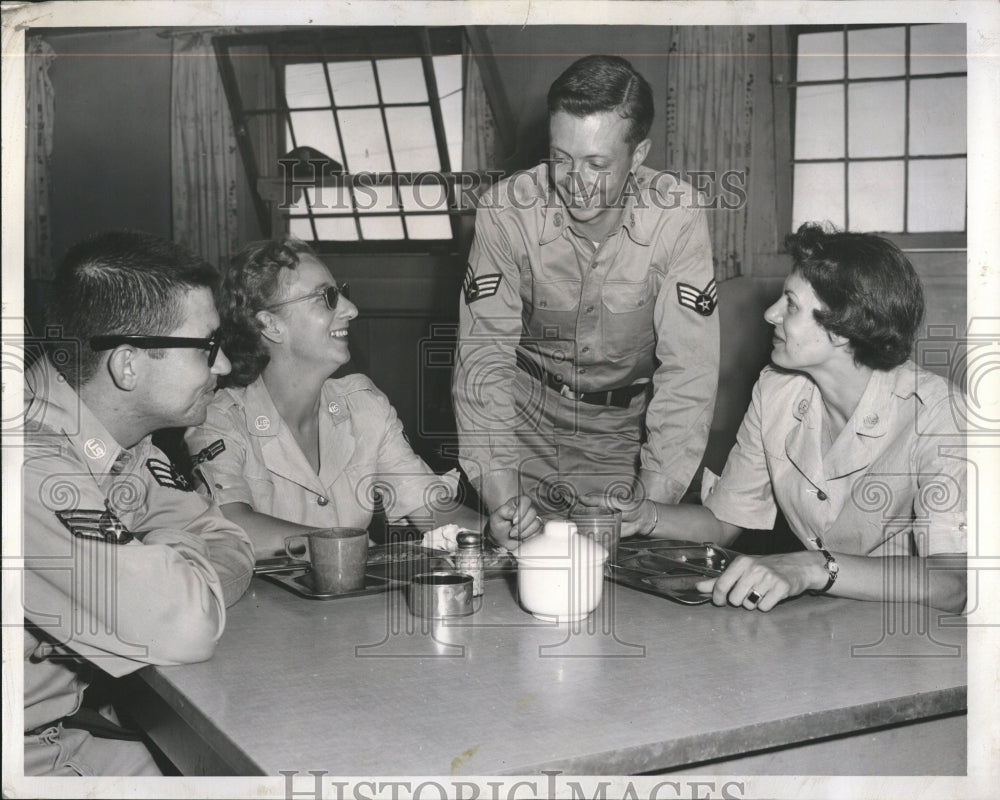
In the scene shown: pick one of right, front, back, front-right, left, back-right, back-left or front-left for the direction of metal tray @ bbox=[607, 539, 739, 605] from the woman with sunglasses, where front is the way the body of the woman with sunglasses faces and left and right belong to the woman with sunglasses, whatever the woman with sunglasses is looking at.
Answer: front

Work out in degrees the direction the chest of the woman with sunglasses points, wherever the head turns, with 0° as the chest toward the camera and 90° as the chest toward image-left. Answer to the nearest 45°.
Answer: approximately 315°

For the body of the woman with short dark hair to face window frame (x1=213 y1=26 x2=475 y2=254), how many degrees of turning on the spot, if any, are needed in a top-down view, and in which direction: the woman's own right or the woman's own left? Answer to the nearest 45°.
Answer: approximately 90° to the woman's own right

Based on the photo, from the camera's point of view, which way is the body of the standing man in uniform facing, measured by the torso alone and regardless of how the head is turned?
toward the camera

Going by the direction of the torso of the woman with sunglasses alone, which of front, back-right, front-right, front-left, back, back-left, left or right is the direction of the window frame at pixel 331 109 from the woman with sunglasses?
back-left

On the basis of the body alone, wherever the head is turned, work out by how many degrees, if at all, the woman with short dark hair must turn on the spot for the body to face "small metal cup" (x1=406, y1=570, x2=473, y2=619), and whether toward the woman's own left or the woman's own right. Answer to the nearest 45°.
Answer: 0° — they already face it

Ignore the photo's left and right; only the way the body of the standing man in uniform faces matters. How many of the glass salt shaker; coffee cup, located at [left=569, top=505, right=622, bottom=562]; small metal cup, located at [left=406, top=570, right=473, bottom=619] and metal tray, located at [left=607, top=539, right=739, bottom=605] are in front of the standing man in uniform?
4

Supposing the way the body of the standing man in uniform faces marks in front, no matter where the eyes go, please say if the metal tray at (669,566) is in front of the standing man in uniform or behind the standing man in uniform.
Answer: in front

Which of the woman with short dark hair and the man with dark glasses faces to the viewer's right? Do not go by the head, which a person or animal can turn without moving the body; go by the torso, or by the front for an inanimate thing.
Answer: the man with dark glasses

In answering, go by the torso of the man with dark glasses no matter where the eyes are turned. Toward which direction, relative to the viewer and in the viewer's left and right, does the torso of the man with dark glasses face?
facing to the right of the viewer

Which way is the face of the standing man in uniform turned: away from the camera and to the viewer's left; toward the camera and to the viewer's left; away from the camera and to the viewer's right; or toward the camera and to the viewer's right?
toward the camera and to the viewer's left

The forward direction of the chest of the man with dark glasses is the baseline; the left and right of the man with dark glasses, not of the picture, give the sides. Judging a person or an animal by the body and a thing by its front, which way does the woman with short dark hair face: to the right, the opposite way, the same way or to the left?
the opposite way

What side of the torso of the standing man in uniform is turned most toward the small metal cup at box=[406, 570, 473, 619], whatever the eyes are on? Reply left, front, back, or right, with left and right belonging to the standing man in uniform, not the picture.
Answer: front

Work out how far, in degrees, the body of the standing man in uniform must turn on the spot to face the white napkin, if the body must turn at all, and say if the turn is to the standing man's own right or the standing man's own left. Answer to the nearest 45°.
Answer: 0° — they already face it

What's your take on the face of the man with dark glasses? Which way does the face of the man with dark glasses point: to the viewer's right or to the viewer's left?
to the viewer's right

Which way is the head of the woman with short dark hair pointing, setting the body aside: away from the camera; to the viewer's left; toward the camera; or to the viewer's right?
to the viewer's left

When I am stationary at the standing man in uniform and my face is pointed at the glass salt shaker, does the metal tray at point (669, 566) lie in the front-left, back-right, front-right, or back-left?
front-left

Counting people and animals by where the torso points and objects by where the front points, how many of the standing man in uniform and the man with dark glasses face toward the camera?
1
